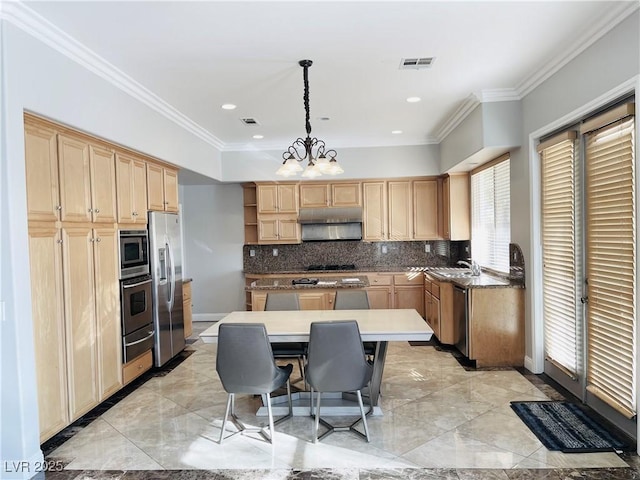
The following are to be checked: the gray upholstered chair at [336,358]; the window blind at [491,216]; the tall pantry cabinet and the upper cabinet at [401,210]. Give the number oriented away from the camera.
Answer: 1

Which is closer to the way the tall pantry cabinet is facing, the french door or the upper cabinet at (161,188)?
the french door

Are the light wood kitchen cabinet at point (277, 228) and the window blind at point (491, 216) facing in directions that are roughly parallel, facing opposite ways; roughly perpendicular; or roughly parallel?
roughly perpendicular

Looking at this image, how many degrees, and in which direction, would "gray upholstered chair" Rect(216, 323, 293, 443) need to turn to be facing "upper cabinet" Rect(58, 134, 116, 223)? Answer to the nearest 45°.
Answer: approximately 90° to its left

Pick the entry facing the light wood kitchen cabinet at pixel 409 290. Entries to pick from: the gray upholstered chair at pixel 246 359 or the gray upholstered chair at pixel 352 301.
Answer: the gray upholstered chair at pixel 246 359

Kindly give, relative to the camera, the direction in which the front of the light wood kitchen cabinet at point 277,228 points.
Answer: facing the viewer

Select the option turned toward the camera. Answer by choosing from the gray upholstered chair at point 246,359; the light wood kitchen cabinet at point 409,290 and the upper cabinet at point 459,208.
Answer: the light wood kitchen cabinet

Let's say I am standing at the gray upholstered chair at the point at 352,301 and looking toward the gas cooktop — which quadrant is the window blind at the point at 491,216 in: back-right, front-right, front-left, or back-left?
front-right

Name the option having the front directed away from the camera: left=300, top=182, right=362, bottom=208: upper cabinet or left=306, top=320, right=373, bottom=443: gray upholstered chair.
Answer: the gray upholstered chair

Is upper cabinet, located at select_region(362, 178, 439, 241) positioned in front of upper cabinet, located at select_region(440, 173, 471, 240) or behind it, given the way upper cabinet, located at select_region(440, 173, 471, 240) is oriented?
in front

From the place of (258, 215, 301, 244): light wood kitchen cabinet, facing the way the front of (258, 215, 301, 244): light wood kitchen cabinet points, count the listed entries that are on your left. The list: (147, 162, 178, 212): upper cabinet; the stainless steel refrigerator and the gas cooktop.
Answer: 1

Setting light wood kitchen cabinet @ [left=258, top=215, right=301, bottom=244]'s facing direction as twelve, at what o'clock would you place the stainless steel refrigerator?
The stainless steel refrigerator is roughly at 1 o'clock from the light wood kitchen cabinet.

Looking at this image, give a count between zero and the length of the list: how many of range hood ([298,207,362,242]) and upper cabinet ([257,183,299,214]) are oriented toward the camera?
2

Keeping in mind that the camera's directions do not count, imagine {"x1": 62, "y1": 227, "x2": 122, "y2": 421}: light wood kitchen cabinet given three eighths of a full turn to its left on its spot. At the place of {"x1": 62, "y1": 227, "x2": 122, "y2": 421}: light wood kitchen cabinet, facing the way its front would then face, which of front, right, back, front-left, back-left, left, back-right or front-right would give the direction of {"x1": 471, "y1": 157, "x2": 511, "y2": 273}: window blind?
right

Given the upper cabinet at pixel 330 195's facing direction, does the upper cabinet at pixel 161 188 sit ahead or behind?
ahead

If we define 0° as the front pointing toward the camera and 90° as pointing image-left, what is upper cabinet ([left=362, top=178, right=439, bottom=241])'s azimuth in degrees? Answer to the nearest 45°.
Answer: approximately 0°

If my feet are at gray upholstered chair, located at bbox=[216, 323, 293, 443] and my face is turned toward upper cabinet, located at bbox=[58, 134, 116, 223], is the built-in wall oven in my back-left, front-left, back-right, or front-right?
front-right

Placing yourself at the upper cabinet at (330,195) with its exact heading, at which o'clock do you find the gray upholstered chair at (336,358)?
The gray upholstered chair is roughly at 12 o'clock from the upper cabinet.

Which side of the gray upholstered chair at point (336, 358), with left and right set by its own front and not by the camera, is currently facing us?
back

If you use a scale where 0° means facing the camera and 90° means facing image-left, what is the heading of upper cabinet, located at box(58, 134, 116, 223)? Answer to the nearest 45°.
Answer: approximately 315°

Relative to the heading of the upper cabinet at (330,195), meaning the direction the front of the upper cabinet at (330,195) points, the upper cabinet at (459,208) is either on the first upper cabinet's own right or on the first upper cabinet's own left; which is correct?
on the first upper cabinet's own left

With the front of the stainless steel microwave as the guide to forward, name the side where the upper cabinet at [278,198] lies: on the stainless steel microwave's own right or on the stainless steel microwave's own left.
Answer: on the stainless steel microwave's own left
